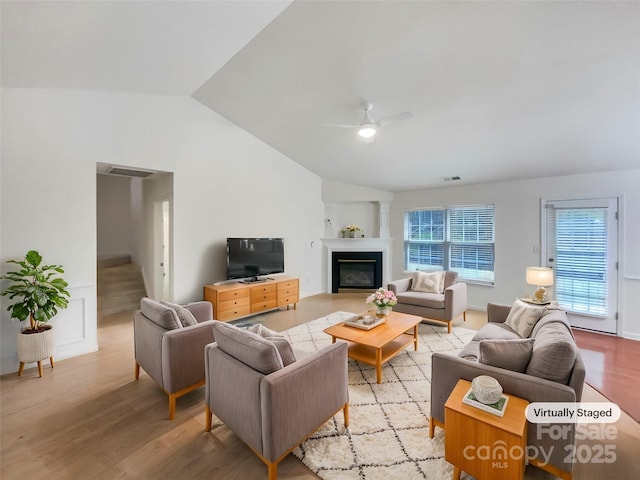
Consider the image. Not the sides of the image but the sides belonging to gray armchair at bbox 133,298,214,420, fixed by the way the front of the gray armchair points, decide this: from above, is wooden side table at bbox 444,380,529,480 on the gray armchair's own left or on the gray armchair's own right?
on the gray armchair's own right

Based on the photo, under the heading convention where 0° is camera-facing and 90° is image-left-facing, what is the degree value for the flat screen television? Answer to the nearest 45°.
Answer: approximately 315°

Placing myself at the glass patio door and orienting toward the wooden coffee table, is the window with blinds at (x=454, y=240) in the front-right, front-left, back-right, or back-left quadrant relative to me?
front-right

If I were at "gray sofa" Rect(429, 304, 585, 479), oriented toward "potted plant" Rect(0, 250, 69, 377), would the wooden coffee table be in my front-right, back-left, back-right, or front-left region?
front-right

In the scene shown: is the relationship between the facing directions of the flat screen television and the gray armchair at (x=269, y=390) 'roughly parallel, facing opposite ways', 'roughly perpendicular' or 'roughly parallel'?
roughly perpendicular

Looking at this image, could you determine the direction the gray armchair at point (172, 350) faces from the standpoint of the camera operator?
facing away from the viewer and to the right of the viewer

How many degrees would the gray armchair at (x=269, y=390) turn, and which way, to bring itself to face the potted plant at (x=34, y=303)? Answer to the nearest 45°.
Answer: approximately 90° to its left

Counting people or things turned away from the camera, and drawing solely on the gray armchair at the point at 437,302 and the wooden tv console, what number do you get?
0

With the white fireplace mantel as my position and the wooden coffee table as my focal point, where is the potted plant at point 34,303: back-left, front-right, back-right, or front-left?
front-right

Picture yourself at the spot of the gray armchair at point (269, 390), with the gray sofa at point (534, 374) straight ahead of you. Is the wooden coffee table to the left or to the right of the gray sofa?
left

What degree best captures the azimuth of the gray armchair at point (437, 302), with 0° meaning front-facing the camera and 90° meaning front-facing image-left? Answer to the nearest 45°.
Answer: approximately 45°

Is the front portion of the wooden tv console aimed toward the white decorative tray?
yes

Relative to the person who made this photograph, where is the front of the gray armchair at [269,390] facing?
facing away from the viewer and to the right of the viewer

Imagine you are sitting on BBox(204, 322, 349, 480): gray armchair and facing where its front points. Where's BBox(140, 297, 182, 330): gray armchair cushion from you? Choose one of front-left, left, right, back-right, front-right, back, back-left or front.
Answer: left

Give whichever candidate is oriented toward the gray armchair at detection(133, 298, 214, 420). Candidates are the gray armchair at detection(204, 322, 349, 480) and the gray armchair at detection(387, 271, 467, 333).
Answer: the gray armchair at detection(387, 271, 467, 333)

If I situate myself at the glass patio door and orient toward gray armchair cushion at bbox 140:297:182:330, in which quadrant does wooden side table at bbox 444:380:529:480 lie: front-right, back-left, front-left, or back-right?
front-left

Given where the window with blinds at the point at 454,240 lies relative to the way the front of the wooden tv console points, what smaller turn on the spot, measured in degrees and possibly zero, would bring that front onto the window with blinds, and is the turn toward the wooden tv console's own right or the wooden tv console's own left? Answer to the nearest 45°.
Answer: approximately 45° to the wooden tv console's own left

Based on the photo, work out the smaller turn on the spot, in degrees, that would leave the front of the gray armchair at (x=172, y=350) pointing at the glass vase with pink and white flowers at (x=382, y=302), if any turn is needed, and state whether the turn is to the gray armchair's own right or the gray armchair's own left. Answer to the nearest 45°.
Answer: approximately 45° to the gray armchair's own right

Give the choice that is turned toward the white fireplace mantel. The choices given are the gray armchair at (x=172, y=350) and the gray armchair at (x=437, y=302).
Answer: the gray armchair at (x=172, y=350)

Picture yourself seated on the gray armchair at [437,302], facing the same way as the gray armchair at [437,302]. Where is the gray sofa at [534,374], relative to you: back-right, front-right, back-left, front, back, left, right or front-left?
front-left
